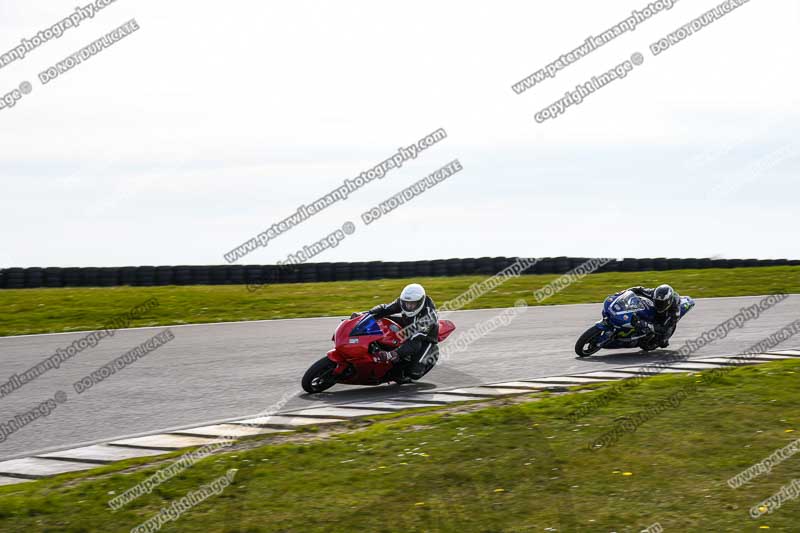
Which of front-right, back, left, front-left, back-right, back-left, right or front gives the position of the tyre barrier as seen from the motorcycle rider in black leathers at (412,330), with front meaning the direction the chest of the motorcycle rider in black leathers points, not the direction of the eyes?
back-right

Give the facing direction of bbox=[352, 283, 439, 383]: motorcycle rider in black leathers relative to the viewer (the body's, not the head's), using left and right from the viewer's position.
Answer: facing the viewer and to the left of the viewer

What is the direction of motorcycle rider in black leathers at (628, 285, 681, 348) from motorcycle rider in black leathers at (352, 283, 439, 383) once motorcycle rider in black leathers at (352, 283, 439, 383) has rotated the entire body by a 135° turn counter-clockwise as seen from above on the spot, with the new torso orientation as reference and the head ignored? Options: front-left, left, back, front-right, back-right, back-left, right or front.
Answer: front-left

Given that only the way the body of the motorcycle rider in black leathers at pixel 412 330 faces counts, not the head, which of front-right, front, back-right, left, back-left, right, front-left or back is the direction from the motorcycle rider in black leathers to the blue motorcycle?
back
